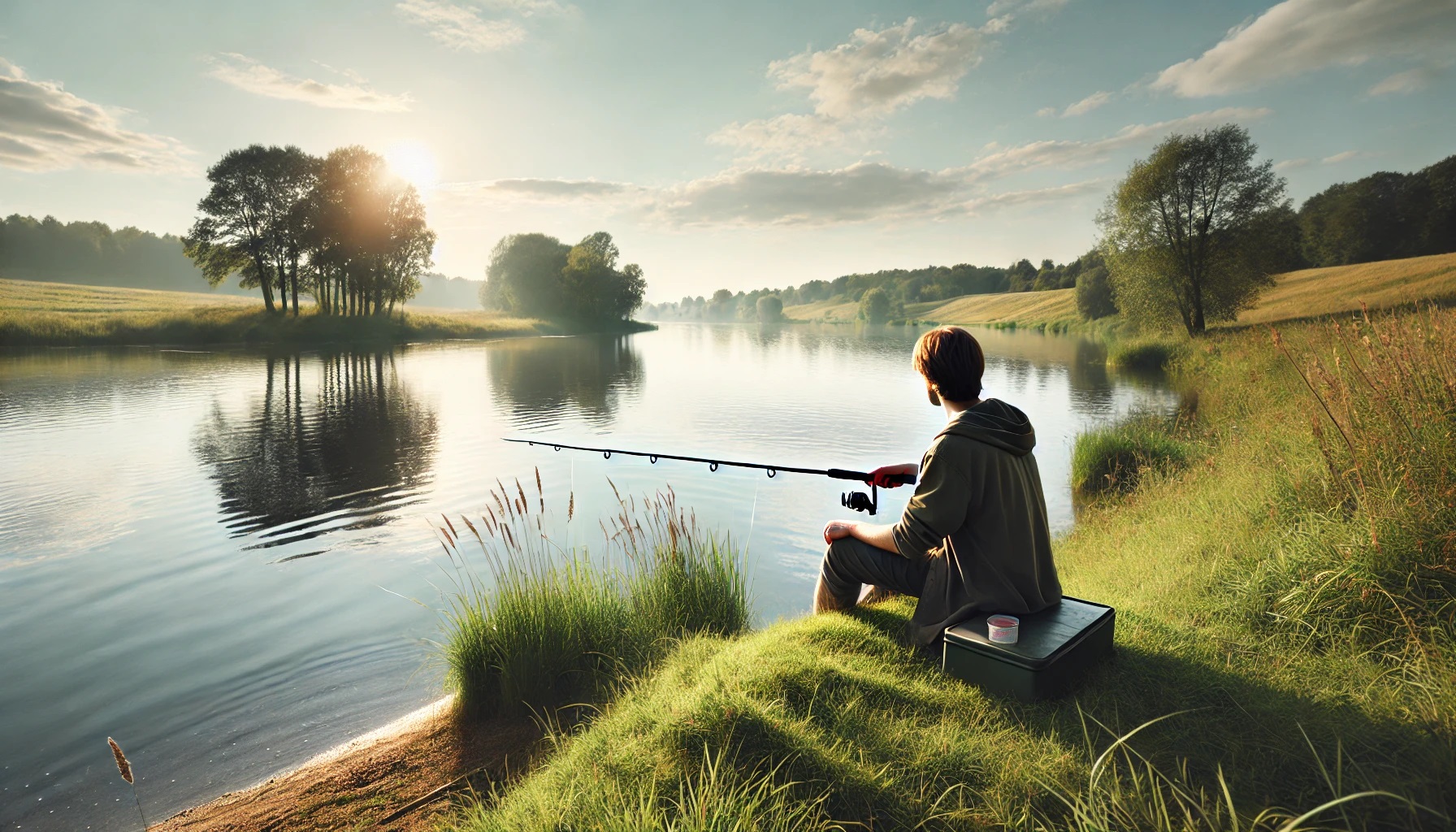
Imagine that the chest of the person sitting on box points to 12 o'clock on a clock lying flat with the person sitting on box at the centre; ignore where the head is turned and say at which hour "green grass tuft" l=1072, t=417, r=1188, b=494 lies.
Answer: The green grass tuft is roughly at 2 o'clock from the person sitting on box.

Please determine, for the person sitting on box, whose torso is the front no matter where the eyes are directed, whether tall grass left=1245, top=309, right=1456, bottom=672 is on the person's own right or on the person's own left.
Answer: on the person's own right

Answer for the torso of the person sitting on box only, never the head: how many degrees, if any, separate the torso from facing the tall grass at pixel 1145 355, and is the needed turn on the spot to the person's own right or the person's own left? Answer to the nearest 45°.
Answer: approximately 45° to the person's own right

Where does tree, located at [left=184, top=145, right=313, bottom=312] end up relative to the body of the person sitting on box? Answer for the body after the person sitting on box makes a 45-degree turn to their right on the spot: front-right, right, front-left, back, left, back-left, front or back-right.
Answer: front-left

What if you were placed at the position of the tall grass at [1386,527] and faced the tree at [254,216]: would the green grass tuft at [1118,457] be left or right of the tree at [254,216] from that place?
right

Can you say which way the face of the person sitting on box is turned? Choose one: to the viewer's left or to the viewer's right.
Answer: to the viewer's left

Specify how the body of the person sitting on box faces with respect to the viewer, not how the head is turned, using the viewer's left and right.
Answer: facing away from the viewer and to the left of the viewer

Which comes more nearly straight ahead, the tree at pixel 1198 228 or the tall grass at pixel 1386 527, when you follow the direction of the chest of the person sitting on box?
the tree

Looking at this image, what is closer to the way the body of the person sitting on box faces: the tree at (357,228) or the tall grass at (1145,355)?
the tree
